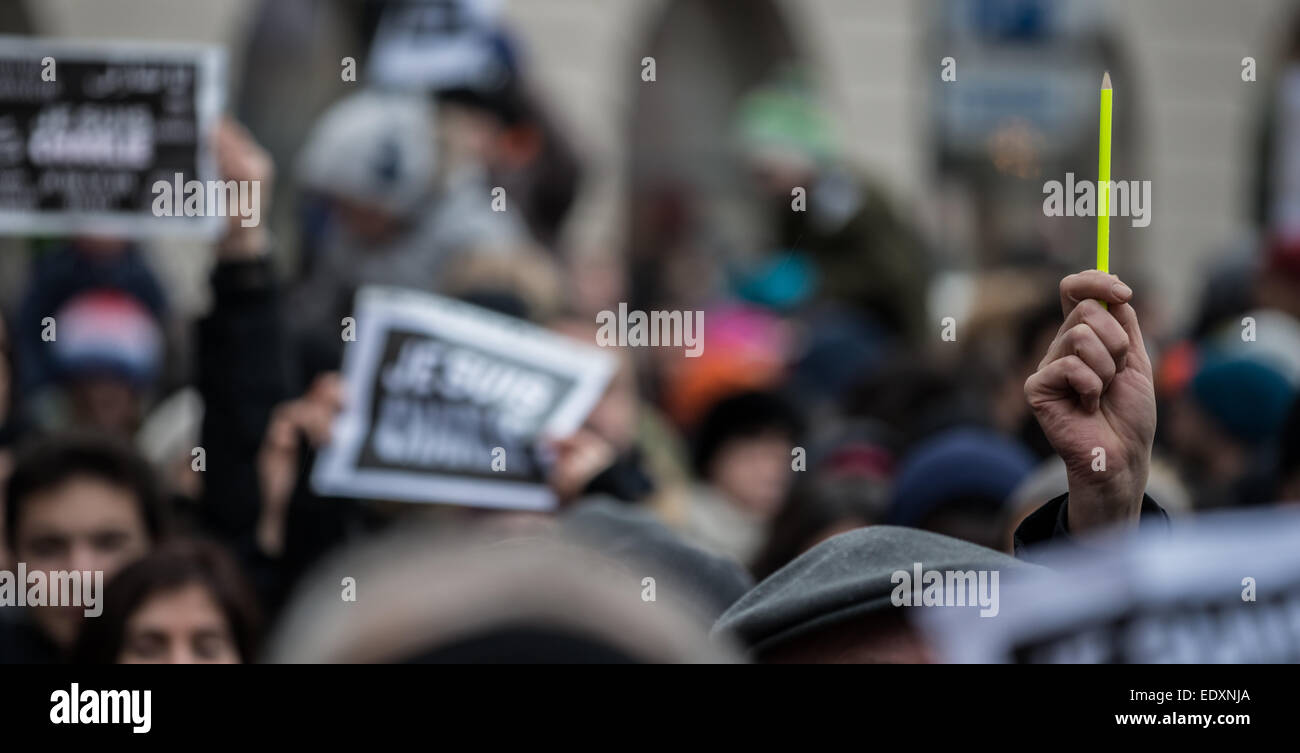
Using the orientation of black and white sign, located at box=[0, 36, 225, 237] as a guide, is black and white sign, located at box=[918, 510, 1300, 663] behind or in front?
in front

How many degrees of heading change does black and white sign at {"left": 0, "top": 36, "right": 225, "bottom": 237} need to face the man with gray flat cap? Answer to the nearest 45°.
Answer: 0° — it already faces them

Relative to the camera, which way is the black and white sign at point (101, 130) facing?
toward the camera
